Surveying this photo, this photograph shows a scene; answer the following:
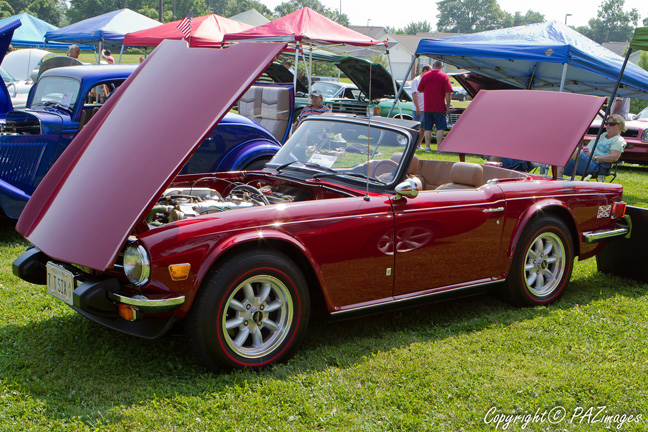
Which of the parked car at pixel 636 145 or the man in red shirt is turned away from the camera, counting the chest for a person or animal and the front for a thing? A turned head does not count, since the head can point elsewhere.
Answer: the man in red shirt

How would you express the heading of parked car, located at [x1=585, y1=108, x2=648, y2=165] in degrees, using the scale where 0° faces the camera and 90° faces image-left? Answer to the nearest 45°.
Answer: approximately 45°

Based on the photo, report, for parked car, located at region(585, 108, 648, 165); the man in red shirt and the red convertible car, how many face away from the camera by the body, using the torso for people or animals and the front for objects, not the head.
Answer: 1

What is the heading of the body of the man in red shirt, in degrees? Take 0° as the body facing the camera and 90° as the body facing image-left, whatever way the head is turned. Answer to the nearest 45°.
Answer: approximately 180°

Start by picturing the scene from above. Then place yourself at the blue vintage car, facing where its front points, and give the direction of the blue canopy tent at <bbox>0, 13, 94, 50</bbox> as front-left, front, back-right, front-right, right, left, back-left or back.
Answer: back-right

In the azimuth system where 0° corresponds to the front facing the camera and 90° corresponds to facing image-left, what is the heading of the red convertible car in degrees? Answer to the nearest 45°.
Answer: approximately 45°

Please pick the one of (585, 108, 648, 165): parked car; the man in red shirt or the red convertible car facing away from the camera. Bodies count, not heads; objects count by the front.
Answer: the man in red shirt

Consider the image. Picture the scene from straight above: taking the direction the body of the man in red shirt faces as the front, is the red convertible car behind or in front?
behind
